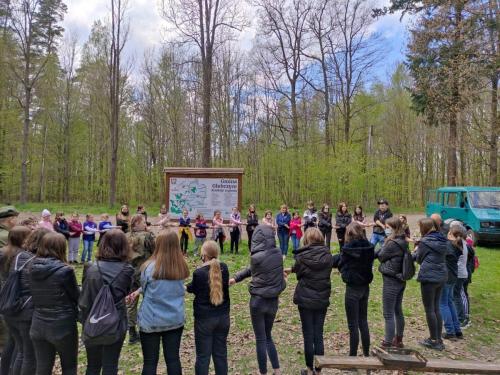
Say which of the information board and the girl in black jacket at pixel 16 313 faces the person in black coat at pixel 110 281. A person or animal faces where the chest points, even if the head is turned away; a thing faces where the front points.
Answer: the information board

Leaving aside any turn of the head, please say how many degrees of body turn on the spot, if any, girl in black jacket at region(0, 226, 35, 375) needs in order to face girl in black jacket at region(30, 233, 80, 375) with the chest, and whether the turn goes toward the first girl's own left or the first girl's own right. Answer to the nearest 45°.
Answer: approximately 135° to the first girl's own right

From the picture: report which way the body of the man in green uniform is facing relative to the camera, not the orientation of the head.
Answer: to the viewer's right

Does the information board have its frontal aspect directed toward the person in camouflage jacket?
yes

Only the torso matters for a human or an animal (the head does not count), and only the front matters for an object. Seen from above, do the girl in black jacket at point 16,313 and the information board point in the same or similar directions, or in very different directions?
very different directions

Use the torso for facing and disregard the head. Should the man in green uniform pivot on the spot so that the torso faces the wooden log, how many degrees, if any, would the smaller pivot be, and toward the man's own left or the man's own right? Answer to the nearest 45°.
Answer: approximately 45° to the man's own right

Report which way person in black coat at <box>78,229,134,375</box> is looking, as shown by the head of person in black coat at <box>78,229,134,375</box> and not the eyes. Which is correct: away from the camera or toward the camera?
away from the camera

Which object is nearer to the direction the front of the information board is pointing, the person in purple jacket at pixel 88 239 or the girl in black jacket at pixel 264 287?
the girl in black jacket

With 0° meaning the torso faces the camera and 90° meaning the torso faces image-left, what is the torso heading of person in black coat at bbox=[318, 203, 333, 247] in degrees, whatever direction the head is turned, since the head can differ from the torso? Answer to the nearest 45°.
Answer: approximately 0°

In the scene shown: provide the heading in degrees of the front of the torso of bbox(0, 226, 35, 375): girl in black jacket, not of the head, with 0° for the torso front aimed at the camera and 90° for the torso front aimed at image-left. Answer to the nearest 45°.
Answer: approximately 225°

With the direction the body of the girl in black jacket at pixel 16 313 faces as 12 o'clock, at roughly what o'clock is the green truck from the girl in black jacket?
The green truck is roughly at 1 o'clock from the girl in black jacket.
